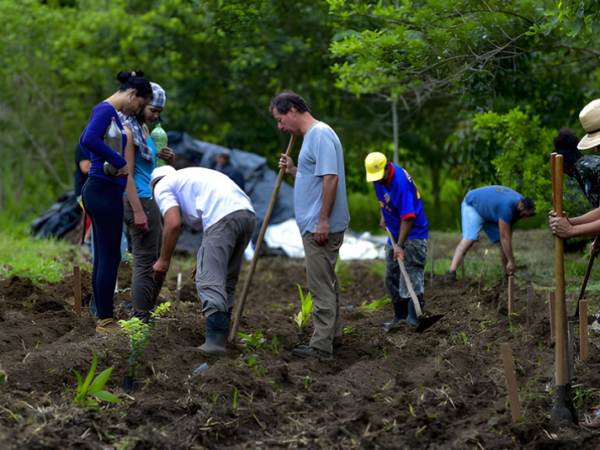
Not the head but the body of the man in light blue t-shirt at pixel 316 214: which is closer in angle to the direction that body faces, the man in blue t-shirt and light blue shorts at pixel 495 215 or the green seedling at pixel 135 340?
the green seedling

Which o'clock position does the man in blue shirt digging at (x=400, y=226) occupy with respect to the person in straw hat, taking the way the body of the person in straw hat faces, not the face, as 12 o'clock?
The man in blue shirt digging is roughly at 2 o'clock from the person in straw hat.

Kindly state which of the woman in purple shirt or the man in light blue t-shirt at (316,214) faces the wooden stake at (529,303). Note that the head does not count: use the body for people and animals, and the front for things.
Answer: the woman in purple shirt

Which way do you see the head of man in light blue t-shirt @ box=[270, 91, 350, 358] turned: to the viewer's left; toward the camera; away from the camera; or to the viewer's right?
to the viewer's left

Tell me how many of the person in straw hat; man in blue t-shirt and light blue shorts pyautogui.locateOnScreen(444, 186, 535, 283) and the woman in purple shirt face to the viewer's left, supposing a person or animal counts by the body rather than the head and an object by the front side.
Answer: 1

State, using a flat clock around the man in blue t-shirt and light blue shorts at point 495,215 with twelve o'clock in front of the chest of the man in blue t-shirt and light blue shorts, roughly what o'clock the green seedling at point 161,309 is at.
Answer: The green seedling is roughly at 4 o'clock from the man in blue t-shirt and light blue shorts.

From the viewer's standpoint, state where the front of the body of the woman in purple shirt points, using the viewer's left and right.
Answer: facing to the right of the viewer

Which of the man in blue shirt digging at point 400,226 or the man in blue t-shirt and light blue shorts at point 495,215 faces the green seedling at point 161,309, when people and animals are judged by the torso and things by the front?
the man in blue shirt digging

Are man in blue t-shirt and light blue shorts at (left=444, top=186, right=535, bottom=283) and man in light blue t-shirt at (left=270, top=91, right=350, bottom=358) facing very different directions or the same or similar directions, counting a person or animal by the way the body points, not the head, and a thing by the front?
very different directions

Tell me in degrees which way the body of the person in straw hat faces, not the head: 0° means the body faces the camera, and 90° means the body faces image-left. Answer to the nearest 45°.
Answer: approximately 90°

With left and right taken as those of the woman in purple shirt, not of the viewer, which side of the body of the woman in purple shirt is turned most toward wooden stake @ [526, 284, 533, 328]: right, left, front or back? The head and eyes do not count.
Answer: front
